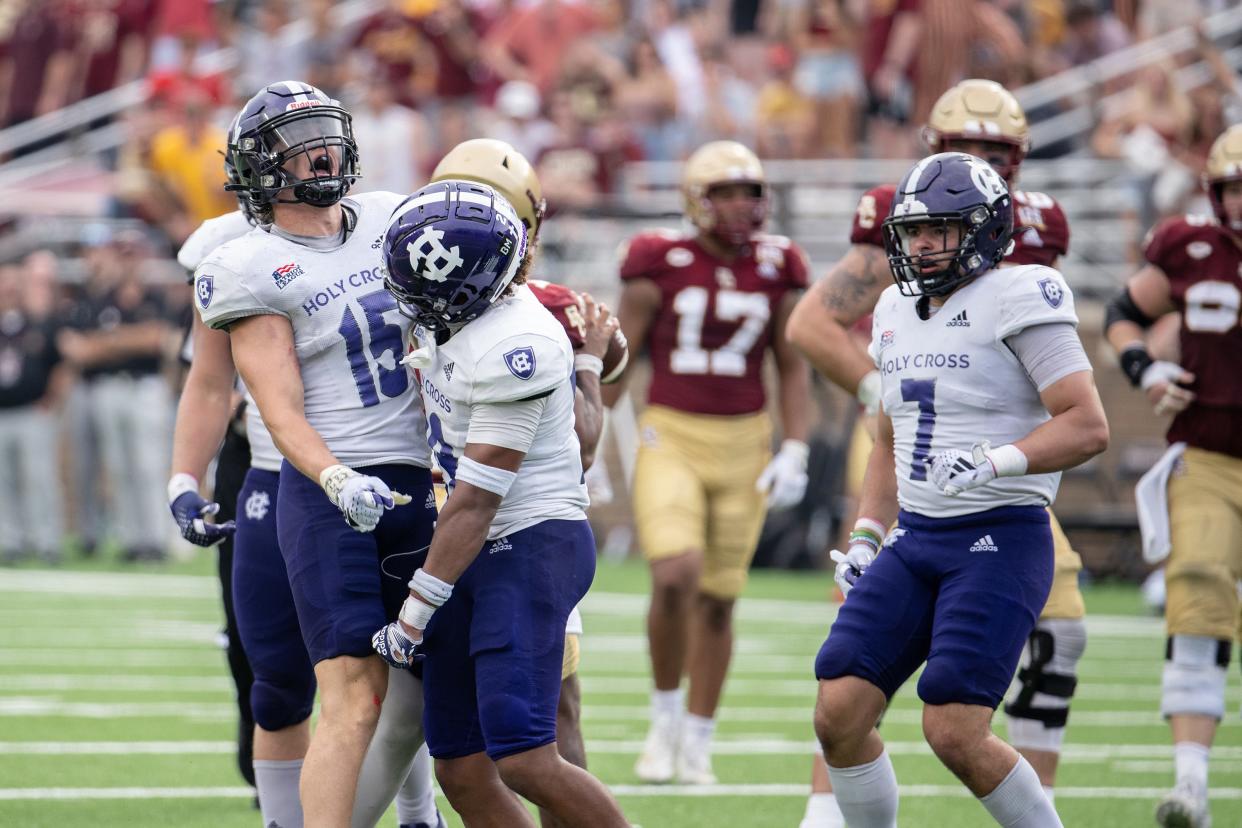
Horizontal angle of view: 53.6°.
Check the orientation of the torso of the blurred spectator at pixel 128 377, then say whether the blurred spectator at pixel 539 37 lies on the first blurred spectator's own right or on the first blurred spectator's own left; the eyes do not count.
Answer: on the first blurred spectator's own left

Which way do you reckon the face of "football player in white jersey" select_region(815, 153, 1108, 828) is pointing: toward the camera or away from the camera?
toward the camera

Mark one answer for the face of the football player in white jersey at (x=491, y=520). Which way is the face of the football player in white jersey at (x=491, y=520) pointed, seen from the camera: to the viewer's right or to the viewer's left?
to the viewer's left

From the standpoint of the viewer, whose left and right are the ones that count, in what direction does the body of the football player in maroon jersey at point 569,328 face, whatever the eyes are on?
facing to the right of the viewer

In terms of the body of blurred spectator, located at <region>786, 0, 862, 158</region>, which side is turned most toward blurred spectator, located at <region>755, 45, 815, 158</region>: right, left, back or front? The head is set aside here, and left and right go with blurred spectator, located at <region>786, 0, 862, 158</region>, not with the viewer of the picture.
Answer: right

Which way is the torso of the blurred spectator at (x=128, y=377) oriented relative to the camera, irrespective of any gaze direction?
toward the camera

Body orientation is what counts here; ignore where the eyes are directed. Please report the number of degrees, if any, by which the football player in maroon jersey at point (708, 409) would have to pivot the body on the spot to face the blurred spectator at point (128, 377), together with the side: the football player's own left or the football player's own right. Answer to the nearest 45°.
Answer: approximately 135° to the football player's own right

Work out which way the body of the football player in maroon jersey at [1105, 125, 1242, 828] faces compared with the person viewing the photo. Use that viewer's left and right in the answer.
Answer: facing the viewer

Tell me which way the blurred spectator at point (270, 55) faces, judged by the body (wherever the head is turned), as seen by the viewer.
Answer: toward the camera

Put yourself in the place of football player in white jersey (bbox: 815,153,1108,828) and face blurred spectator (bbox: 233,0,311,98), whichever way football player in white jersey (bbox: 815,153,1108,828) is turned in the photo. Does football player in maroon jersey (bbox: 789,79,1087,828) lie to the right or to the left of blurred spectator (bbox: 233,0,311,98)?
right

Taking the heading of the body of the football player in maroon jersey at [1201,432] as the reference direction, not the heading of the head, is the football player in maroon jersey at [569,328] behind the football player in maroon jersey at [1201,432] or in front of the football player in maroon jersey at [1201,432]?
in front

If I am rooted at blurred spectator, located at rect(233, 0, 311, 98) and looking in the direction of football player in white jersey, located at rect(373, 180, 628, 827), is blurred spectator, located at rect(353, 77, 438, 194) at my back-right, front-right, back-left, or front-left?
front-left

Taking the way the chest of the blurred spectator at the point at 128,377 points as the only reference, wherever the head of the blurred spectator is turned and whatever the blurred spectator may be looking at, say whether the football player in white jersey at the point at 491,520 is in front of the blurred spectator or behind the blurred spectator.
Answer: in front

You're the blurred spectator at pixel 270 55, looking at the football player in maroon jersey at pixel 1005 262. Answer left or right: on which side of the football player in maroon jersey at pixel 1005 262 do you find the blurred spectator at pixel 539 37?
left

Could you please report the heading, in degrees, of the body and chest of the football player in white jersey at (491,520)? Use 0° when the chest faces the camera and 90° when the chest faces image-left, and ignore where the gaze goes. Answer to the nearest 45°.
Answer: approximately 45°

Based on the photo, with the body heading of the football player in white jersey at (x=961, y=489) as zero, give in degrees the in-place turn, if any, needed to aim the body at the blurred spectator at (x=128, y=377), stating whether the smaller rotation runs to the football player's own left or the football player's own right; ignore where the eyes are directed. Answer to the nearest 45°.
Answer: approximately 90° to the football player's own right

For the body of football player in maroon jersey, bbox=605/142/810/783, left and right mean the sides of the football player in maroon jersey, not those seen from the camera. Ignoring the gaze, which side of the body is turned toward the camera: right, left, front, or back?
front
